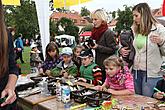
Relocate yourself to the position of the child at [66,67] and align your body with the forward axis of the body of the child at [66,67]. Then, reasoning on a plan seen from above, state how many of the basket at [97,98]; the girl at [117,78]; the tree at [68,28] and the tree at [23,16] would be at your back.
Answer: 2

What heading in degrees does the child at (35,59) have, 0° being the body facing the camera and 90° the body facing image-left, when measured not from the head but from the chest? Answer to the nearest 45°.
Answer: approximately 315°

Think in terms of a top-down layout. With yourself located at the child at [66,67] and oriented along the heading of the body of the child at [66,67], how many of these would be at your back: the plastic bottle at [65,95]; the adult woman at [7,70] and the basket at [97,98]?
0

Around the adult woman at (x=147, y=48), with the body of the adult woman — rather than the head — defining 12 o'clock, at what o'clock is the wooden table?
The wooden table is roughly at 12 o'clock from the adult woman.

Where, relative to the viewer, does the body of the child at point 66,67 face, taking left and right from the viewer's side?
facing the viewer

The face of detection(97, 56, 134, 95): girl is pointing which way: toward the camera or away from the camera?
toward the camera

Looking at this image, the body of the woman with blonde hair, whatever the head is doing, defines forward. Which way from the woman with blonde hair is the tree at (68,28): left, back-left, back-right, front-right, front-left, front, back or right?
right

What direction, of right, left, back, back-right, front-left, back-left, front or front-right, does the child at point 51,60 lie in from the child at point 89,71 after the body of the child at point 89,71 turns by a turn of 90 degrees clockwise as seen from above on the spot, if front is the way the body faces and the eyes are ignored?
front

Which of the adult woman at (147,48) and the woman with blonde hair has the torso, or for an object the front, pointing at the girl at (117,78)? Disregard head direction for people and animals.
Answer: the adult woman

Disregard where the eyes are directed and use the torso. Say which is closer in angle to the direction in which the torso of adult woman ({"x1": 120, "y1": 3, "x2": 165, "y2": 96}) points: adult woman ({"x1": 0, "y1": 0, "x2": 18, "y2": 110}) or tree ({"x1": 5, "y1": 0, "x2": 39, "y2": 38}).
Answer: the adult woman

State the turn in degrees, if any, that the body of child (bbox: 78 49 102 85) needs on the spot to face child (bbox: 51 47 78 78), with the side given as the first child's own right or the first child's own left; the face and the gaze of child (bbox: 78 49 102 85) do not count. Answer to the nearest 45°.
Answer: approximately 90° to the first child's own right

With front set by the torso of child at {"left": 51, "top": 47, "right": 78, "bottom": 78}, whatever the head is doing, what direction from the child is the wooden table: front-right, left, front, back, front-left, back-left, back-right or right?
front

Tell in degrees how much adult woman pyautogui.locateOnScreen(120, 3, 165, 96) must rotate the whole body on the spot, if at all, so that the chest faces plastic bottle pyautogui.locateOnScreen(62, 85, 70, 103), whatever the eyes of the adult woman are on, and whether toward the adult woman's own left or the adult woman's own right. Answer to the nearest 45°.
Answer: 0° — they already face it

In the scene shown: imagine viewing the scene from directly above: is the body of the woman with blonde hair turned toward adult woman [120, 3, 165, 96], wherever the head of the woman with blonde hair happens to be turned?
no

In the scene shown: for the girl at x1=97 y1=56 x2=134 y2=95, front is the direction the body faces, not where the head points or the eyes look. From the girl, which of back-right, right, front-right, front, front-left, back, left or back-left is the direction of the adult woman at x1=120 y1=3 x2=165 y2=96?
back

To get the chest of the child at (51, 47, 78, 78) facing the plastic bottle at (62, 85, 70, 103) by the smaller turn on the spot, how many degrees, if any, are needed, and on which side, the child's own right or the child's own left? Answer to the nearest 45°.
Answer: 0° — they already face it

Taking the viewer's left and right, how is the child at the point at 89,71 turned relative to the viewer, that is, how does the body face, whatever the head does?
facing the viewer and to the left of the viewer

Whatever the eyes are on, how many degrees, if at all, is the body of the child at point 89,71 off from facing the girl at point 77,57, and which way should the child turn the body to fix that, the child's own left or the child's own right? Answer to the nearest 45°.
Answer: approximately 135° to the child's own right
